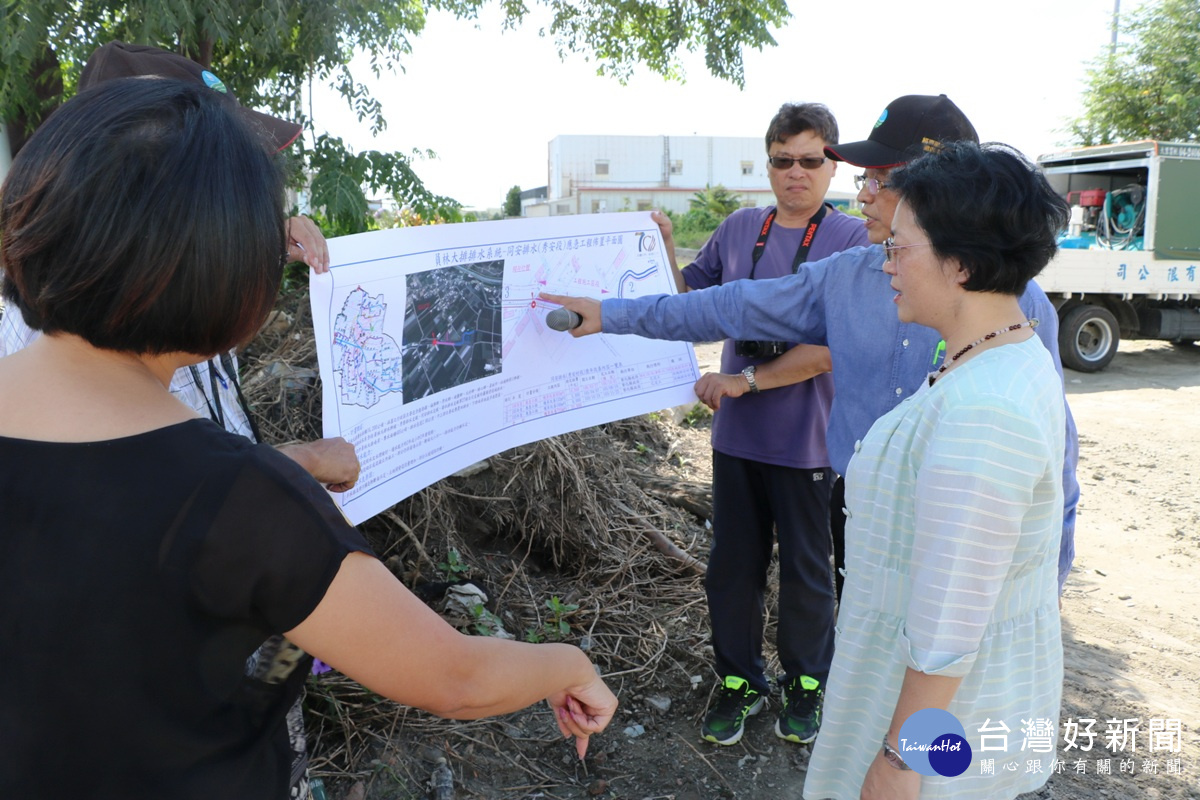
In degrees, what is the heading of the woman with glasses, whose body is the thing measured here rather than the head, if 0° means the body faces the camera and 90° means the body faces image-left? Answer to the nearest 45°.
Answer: approximately 90°

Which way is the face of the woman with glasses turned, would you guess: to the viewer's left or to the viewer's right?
to the viewer's left

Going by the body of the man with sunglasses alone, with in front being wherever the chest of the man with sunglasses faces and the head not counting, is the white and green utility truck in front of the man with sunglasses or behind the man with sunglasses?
behind

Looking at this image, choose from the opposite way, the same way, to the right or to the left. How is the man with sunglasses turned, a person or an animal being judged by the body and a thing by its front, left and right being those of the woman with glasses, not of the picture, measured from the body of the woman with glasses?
to the left

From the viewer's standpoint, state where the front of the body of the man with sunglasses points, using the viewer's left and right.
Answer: facing the viewer

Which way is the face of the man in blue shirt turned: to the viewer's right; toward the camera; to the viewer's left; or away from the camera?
to the viewer's left

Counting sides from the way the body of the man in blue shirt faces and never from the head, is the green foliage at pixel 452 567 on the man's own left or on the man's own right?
on the man's own right

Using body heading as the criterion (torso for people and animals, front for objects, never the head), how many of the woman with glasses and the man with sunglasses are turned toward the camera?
1

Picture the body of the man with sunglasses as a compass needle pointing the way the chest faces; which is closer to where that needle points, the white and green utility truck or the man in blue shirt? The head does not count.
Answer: the man in blue shirt

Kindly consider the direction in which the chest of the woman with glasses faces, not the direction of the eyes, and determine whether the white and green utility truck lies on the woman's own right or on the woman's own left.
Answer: on the woman's own right

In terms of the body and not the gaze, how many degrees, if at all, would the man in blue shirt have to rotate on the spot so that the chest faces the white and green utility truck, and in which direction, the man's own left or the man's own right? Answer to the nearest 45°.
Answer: approximately 135° to the man's own right
